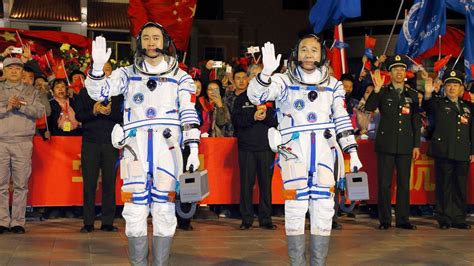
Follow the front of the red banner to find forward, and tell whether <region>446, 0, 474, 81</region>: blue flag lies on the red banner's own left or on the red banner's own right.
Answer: on the red banner's own left

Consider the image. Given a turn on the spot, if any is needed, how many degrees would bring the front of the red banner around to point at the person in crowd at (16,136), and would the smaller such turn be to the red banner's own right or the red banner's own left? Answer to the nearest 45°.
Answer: approximately 45° to the red banner's own right

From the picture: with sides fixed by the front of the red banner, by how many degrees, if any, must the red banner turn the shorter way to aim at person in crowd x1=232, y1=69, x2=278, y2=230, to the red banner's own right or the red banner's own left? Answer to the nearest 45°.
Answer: approximately 45° to the red banner's own left

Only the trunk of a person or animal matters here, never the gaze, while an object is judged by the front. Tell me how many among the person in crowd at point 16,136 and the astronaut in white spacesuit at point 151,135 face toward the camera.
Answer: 2

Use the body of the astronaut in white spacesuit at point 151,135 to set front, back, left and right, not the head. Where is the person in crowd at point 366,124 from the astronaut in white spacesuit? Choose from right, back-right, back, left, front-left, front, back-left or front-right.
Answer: back-left

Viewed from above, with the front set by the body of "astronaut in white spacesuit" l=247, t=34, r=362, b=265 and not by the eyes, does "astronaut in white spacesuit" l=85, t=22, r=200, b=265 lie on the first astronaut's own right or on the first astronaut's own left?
on the first astronaut's own right
